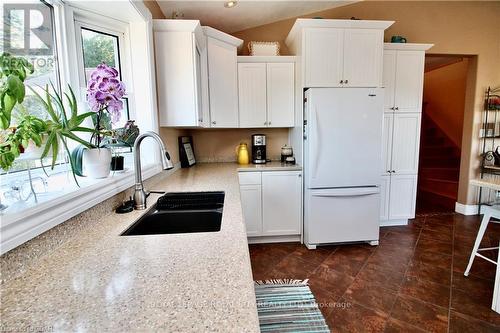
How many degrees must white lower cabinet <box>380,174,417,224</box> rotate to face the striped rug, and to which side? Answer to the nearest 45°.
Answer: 0° — it already faces it

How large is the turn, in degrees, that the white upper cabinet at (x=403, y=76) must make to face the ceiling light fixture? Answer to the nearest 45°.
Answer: approximately 45° to its right
